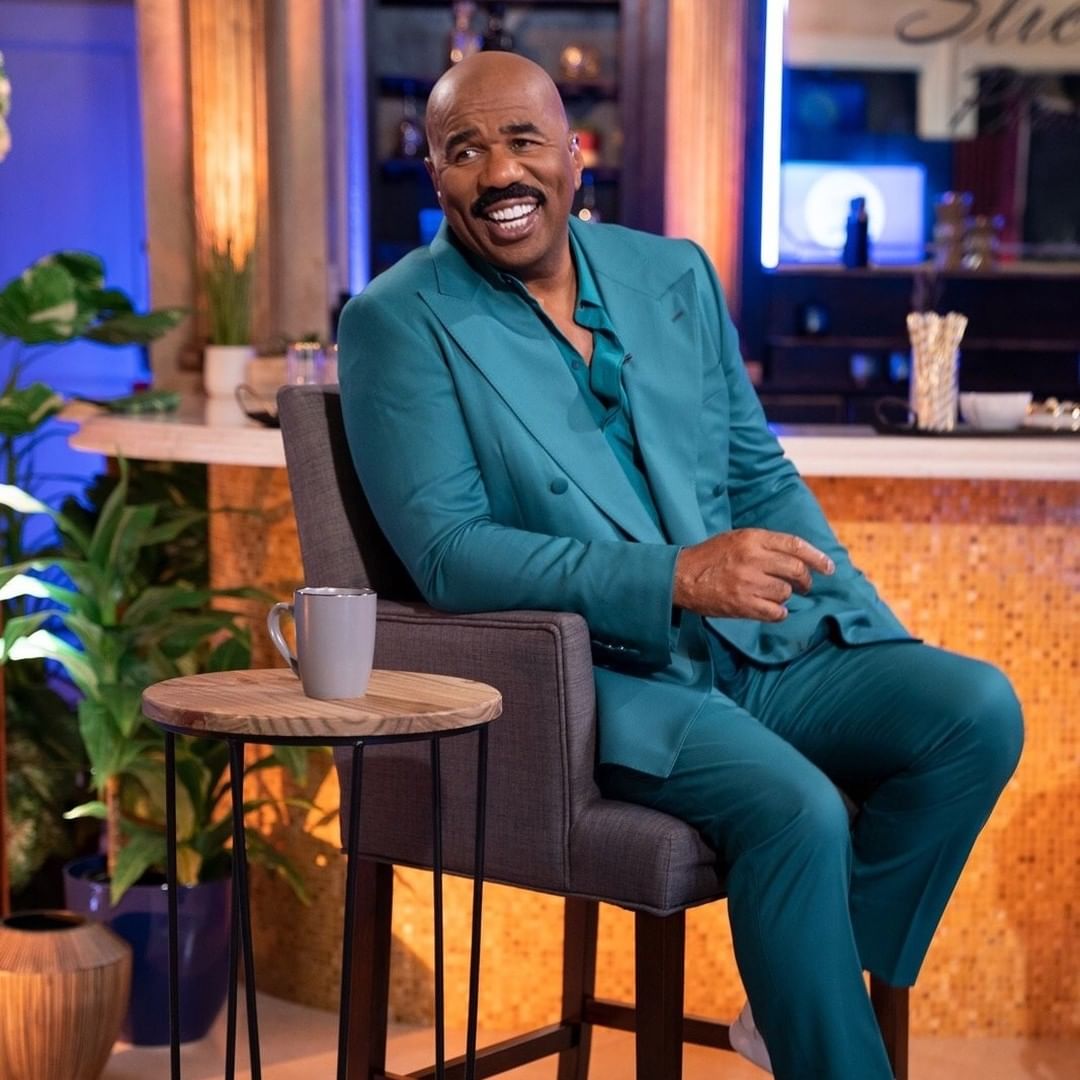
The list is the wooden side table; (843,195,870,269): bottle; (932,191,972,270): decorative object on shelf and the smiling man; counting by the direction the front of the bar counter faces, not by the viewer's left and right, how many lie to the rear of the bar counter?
2

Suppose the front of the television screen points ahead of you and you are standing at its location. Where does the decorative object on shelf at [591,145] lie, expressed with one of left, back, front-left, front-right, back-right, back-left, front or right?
right

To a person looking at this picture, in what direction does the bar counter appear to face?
facing the viewer

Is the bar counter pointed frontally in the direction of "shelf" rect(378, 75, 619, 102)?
no

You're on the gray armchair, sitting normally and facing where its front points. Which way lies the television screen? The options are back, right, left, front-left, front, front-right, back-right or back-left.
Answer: back-left

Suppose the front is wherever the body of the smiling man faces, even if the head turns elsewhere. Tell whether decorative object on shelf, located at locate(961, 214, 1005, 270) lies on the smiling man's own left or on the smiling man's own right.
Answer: on the smiling man's own left

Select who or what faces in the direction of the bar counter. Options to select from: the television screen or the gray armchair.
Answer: the television screen

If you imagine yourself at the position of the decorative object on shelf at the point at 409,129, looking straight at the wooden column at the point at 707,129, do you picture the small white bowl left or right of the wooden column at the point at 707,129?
right

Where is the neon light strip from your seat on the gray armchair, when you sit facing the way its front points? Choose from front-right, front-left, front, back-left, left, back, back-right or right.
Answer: back-left

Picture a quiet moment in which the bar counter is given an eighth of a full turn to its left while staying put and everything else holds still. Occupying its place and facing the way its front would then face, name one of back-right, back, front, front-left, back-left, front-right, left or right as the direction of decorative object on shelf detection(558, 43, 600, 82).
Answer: back-left

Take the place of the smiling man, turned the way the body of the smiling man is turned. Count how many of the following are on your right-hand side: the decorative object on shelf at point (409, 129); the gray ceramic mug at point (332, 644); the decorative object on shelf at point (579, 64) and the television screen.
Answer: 1

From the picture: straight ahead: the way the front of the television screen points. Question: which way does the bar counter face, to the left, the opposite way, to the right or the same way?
the same way

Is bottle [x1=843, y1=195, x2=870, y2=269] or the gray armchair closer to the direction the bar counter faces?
the gray armchair

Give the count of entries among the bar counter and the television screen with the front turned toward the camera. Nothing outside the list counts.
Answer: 2

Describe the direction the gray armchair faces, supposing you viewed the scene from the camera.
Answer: facing the viewer and to the right of the viewer

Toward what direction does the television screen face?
toward the camera

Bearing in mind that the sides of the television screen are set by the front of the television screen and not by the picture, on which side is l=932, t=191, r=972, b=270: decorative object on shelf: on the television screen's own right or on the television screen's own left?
on the television screen's own left

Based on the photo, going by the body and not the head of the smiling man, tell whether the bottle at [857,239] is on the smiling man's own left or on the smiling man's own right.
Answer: on the smiling man's own left

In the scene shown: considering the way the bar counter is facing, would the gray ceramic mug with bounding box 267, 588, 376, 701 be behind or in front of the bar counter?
in front

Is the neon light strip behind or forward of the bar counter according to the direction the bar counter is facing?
behind

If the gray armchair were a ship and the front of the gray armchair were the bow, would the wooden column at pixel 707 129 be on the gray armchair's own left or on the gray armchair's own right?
on the gray armchair's own left
